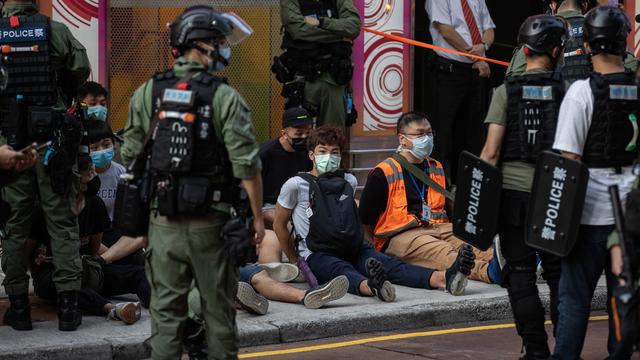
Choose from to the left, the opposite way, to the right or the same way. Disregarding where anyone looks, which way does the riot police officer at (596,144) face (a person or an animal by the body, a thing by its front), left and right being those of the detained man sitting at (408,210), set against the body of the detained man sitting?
the opposite way

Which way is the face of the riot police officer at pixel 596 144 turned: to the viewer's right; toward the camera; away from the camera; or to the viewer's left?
away from the camera

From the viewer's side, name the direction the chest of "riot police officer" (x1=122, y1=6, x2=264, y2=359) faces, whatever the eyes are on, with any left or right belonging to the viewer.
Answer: facing away from the viewer and to the right of the viewer

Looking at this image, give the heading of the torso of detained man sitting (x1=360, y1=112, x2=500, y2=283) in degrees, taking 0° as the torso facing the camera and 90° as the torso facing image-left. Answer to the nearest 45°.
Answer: approximately 315°

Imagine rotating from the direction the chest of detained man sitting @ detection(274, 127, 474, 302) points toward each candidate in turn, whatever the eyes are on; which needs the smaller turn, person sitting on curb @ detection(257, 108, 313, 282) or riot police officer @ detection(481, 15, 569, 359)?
the riot police officer

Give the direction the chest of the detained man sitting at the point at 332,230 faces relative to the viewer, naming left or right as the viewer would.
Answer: facing the viewer and to the right of the viewer

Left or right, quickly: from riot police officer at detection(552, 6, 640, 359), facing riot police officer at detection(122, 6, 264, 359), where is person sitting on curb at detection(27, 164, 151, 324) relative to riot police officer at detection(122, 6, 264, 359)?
right

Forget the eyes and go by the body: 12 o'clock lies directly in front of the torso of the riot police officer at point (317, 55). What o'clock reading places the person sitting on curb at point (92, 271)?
The person sitting on curb is roughly at 1 o'clock from the riot police officer.

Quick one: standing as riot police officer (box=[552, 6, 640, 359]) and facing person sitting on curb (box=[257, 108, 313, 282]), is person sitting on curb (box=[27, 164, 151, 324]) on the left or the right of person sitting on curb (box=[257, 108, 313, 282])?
left

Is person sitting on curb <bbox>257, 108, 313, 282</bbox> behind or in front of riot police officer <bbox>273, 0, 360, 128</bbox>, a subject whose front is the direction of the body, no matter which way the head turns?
in front

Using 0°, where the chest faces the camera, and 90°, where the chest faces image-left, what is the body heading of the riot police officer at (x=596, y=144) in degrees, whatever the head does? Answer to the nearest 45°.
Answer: approximately 135°
